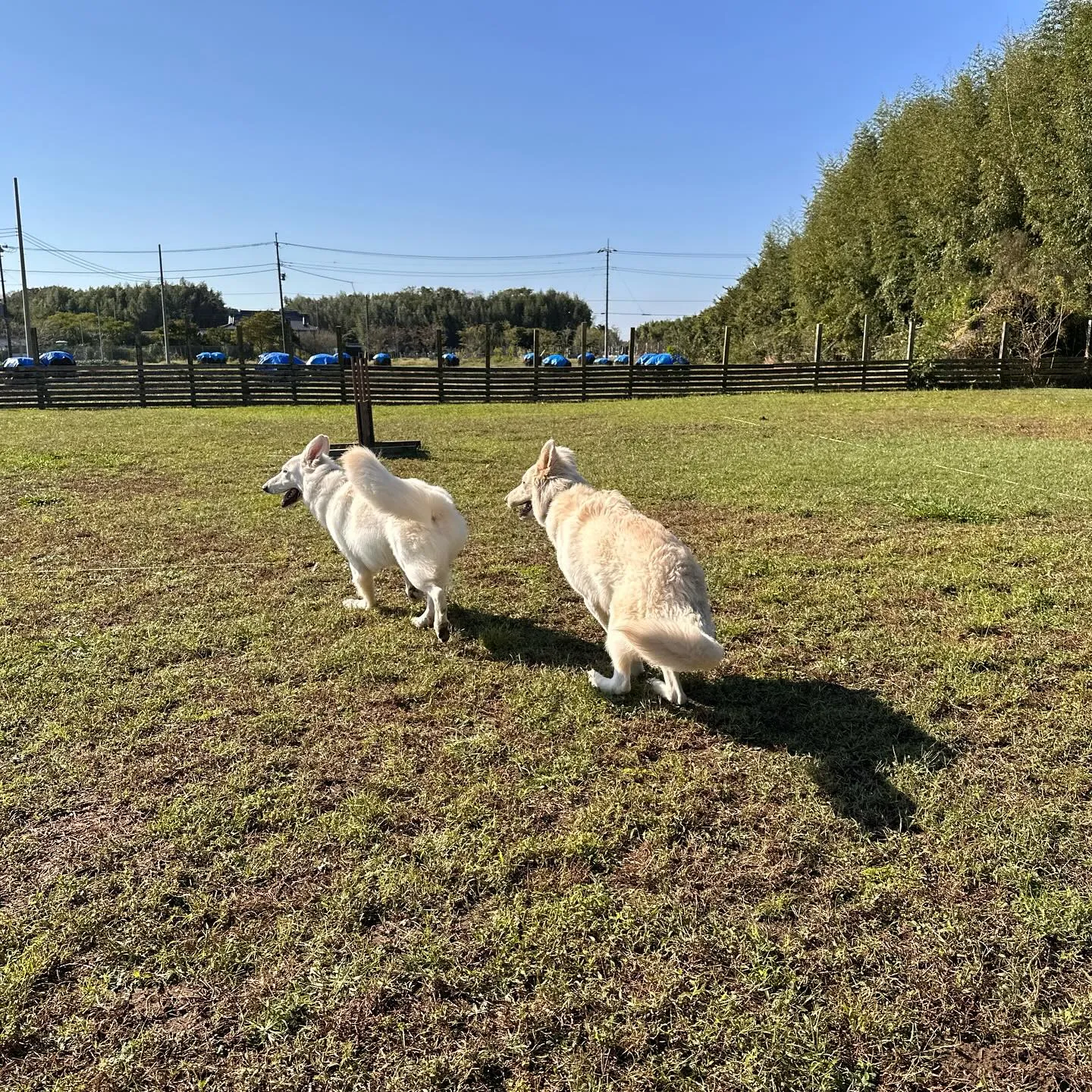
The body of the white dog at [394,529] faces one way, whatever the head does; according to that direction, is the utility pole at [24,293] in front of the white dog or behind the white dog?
in front

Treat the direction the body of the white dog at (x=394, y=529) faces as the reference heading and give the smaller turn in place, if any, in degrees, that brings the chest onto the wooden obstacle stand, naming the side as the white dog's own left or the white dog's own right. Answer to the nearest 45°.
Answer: approximately 45° to the white dog's own right

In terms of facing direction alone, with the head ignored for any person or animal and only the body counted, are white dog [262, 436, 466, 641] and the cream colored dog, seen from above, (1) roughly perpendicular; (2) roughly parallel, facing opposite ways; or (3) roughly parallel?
roughly parallel

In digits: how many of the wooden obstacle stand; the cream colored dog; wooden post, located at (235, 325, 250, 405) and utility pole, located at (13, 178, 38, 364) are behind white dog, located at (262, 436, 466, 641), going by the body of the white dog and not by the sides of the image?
1

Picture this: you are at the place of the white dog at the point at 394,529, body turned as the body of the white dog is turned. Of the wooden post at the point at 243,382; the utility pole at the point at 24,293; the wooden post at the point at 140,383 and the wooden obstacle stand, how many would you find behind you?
0

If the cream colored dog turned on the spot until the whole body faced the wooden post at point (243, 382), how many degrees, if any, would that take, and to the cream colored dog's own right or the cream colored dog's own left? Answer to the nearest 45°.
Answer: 0° — it already faces it

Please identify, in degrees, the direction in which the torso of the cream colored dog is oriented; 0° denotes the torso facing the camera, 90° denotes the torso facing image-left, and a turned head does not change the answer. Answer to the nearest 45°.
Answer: approximately 135°

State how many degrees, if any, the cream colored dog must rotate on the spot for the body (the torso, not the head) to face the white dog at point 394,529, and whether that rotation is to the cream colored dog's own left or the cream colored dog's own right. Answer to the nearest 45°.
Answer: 0° — it already faces it

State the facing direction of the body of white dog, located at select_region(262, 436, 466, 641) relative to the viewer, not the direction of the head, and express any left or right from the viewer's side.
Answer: facing away from the viewer and to the left of the viewer

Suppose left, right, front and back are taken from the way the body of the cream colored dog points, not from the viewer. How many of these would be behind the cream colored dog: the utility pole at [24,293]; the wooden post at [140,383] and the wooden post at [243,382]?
0

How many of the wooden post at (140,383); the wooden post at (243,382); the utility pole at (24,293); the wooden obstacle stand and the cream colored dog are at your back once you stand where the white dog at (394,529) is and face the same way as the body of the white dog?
1

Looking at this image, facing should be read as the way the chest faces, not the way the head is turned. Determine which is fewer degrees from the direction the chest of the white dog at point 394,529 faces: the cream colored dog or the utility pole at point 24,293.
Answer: the utility pole

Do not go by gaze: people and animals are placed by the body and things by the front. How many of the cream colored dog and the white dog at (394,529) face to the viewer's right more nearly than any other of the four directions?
0

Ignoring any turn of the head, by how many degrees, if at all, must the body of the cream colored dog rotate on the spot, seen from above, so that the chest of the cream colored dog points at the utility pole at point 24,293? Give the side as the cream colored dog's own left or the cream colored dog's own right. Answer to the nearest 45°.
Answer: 0° — it already faces it

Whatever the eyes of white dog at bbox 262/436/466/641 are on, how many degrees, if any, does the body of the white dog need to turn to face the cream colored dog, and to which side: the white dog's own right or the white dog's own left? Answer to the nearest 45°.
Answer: approximately 180°

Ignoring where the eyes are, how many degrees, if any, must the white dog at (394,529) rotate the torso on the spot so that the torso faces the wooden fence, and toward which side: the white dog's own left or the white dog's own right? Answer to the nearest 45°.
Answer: approximately 45° to the white dog's own right

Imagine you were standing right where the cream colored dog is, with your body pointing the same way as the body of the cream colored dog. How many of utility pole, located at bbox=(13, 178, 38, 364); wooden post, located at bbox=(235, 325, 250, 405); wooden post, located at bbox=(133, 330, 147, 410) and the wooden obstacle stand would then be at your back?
0
